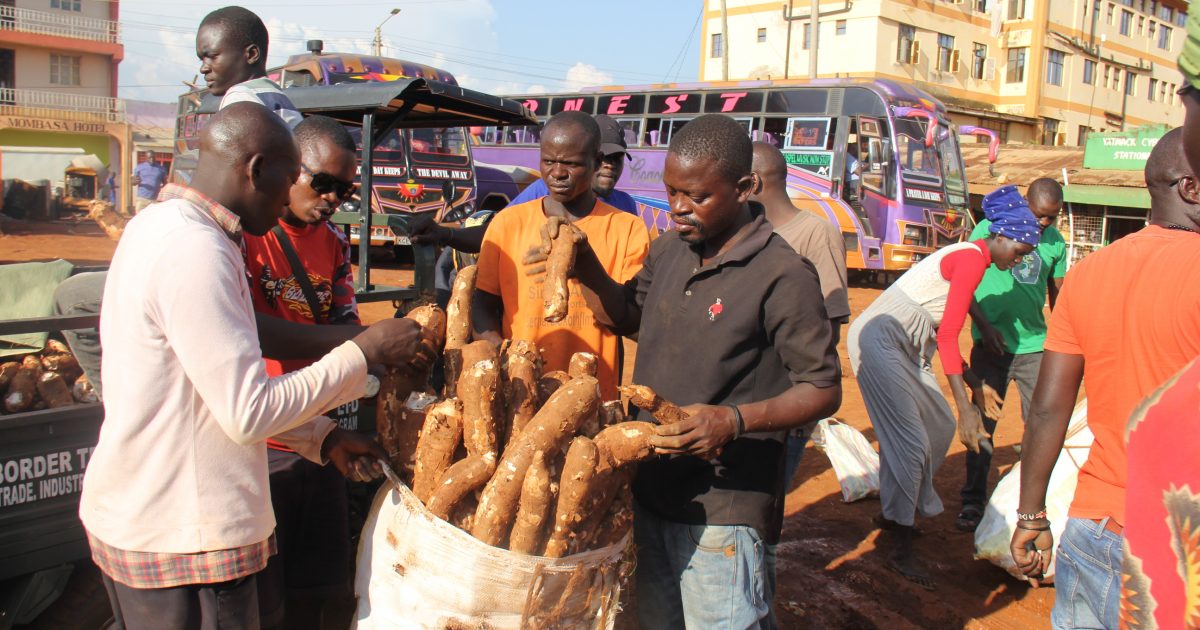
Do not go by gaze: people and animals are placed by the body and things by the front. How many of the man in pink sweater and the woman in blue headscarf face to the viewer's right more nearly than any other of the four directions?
2

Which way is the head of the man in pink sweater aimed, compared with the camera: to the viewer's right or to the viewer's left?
to the viewer's right

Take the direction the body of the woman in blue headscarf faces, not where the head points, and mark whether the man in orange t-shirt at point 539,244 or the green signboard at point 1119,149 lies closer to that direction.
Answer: the green signboard

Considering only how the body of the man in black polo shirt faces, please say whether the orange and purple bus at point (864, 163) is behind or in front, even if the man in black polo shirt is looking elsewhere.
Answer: behind

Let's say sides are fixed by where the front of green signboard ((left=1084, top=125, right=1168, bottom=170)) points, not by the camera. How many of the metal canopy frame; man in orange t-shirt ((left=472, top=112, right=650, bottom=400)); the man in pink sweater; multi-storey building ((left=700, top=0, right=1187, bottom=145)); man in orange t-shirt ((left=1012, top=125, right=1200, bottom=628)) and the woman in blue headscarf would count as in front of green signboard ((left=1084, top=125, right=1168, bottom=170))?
5

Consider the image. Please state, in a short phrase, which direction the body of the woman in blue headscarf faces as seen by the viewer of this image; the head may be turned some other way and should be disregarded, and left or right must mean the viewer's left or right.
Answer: facing to the right of the viewer

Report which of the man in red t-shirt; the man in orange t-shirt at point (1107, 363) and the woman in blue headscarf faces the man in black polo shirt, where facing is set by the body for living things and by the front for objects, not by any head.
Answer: the man in red t-shirt

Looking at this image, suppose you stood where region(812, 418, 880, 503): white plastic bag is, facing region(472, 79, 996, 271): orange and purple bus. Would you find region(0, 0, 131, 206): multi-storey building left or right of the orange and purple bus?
left

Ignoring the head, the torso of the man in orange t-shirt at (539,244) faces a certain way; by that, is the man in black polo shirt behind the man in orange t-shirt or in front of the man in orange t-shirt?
in front

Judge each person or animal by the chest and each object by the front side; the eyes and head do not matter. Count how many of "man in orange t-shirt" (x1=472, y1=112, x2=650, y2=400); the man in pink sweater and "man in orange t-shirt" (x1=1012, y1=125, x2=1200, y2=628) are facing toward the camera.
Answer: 1

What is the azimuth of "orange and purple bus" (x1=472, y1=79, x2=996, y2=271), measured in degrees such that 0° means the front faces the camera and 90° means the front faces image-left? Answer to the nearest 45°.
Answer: approximately 315°
